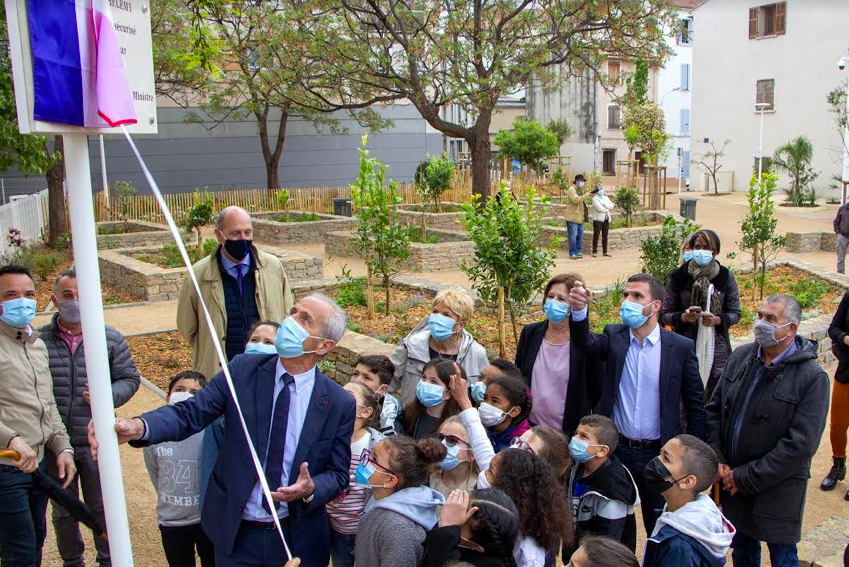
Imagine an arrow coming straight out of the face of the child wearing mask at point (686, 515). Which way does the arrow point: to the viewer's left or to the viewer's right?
to the viewer's left

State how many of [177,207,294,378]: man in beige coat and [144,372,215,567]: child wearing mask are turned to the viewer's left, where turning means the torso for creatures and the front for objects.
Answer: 0

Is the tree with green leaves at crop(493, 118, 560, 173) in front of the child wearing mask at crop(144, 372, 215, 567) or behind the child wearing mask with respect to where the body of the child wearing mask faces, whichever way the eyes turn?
behind

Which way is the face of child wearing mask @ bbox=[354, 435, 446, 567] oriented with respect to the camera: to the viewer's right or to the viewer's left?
to the viewer's left

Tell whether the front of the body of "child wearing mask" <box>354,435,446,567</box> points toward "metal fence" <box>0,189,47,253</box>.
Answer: no

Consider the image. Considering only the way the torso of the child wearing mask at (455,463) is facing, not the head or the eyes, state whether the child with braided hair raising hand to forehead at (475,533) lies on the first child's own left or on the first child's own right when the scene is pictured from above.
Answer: on the first child's own left

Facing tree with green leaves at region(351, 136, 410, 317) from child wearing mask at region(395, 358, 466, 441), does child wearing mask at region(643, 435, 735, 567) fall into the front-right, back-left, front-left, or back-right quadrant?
back-right

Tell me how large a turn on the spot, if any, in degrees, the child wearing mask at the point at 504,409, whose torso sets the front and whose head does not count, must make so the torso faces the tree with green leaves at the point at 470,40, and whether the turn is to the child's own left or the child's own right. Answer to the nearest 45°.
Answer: approximately 135° to the child's own right

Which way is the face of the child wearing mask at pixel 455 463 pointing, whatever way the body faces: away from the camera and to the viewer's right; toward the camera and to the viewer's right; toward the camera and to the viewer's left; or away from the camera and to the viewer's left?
toward the camera and to the viewer's left

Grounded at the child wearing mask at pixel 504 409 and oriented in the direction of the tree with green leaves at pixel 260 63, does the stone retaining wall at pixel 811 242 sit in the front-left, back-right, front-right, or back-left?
front-right

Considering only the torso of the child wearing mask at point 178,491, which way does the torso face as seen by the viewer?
toward the camera

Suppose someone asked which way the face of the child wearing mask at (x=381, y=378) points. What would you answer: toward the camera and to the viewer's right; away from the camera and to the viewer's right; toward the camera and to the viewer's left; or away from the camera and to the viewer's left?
toward the camera and to the viewer's left

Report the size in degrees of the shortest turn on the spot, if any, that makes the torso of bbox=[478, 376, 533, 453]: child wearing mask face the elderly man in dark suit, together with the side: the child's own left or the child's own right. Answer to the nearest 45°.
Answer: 0° — they already face them
